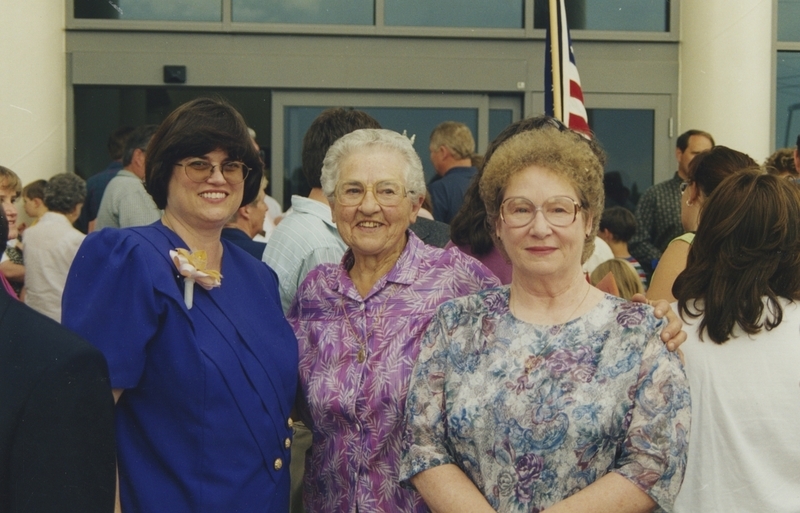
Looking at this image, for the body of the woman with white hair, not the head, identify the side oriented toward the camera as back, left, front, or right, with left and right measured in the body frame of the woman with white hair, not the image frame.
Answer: front

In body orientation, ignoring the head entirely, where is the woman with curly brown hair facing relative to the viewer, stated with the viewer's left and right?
facing the viewer

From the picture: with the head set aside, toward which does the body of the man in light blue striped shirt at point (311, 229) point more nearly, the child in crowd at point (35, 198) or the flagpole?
the flagpole

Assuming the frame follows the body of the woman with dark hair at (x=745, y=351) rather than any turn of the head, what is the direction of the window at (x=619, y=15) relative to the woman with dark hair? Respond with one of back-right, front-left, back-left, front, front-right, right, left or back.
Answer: front
